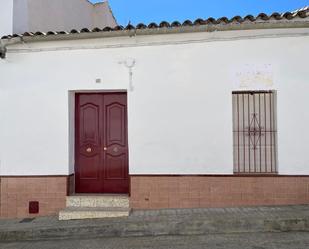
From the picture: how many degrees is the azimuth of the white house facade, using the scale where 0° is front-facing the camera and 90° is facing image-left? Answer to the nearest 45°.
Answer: approximately 0°

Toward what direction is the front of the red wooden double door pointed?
toward the camera
